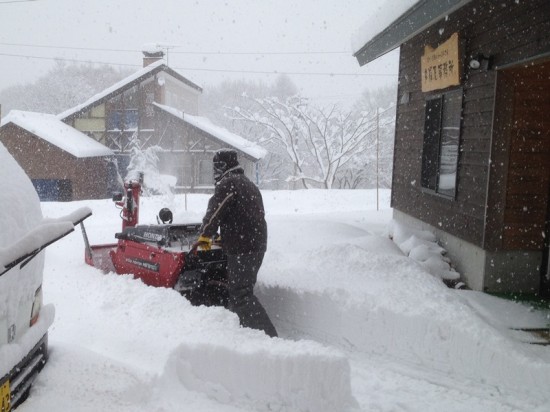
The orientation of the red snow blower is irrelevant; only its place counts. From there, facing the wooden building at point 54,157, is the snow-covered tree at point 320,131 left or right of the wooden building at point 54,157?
right

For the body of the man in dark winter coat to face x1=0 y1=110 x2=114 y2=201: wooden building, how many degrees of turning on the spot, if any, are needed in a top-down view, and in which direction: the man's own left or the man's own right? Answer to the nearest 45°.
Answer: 0° — they already face it

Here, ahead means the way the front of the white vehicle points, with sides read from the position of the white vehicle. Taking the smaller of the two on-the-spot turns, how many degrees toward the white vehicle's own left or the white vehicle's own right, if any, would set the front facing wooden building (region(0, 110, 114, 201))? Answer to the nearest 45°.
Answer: approximately 135° to the white vehicle's own left

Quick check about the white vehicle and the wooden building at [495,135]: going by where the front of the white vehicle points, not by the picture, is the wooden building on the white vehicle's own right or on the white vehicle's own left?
on the white vehicle's own left

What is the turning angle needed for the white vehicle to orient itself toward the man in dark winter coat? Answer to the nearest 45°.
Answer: approximately 90° to its left

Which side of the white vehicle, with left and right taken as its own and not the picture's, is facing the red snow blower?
left

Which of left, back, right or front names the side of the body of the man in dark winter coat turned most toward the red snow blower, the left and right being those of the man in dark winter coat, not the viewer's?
front

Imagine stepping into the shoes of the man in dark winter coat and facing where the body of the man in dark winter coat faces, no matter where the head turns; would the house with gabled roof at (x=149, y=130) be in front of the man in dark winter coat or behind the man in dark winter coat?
in front

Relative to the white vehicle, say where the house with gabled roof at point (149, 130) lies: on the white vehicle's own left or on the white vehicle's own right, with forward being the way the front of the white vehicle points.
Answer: on the white vehicle's own left

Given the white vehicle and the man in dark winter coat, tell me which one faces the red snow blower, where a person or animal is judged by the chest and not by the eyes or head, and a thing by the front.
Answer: the man in dark winter coat

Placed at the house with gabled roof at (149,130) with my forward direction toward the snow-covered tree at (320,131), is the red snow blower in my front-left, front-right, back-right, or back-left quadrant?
back-right

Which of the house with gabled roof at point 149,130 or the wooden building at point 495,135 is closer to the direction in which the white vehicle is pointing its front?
the wooden building

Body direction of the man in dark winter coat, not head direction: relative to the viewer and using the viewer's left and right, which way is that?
facing away from the viewer and to the left of the viewer

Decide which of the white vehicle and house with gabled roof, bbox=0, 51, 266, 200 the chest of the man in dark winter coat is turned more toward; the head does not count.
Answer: the house with gabled roof

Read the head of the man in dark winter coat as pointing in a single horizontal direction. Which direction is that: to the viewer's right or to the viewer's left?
to the viewer's left

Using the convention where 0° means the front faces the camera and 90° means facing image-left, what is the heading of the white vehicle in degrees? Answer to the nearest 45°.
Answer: approximately 315°
